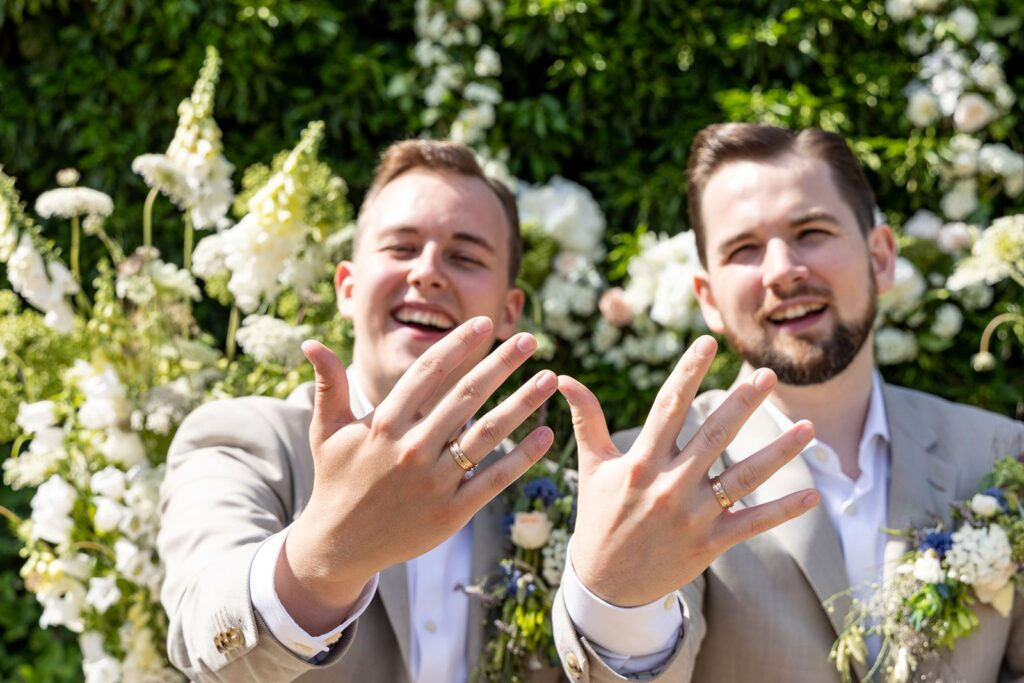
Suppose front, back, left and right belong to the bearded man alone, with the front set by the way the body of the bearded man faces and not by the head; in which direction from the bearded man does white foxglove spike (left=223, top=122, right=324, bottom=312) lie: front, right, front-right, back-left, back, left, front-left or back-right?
right

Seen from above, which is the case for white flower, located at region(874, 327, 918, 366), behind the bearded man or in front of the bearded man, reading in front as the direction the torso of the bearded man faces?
behind

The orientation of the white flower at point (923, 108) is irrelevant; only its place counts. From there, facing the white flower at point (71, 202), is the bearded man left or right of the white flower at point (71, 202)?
left

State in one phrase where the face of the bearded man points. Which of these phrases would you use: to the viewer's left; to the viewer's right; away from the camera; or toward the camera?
toward the camera

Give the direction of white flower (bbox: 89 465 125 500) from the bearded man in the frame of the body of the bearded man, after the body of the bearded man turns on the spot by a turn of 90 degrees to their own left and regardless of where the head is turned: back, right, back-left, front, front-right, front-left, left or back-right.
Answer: back

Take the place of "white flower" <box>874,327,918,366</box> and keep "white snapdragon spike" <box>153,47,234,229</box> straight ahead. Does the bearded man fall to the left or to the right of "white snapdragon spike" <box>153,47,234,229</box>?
left

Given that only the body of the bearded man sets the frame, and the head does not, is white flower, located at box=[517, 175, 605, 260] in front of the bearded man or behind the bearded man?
behind

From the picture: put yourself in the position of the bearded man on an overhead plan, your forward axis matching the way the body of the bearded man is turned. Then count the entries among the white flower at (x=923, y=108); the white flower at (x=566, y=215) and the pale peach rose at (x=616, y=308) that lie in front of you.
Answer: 0

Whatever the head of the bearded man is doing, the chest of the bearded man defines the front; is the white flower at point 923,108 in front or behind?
behind

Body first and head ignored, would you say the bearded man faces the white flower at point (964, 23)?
no

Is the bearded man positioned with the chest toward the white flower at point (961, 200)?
no

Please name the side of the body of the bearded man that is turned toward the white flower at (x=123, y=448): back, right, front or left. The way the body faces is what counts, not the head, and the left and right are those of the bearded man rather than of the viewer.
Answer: right

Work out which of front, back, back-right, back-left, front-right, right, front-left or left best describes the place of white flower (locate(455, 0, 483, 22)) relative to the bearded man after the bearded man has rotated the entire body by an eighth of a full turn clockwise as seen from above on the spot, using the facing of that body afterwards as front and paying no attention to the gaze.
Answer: right

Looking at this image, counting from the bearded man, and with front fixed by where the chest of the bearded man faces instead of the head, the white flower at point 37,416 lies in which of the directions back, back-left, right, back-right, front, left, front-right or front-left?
right

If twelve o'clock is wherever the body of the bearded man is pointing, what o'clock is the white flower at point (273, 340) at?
The white flower is roughly at 3 o'clock from the bearded man.

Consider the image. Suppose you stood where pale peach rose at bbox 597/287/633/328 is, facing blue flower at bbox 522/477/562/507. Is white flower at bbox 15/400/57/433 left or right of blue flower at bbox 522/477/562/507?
right

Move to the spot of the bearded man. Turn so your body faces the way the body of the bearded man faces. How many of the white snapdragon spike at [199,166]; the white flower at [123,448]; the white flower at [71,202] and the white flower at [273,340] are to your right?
4

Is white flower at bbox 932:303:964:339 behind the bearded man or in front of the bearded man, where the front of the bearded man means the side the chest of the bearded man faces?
behind

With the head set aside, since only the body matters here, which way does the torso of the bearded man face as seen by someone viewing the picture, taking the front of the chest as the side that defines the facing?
toward the camera

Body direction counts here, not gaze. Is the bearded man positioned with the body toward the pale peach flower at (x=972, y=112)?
no
